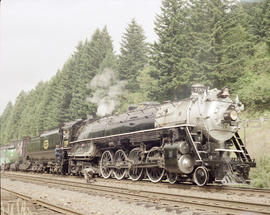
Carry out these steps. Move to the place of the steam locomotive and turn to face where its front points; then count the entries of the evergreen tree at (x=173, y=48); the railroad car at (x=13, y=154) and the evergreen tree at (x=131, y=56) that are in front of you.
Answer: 0

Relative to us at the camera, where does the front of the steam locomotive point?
facing the viewer and to the right of the viewer

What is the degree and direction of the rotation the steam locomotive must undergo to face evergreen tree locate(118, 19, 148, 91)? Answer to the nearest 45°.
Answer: approximately 135° to its left

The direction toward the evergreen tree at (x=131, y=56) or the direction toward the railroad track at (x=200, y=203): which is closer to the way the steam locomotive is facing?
the railroad track

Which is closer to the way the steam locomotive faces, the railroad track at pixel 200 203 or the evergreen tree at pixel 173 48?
the railroad track

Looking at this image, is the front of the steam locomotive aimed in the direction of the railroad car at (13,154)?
no

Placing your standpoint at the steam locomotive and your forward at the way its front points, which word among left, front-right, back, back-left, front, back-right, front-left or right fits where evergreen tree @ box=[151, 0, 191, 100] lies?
back-left
